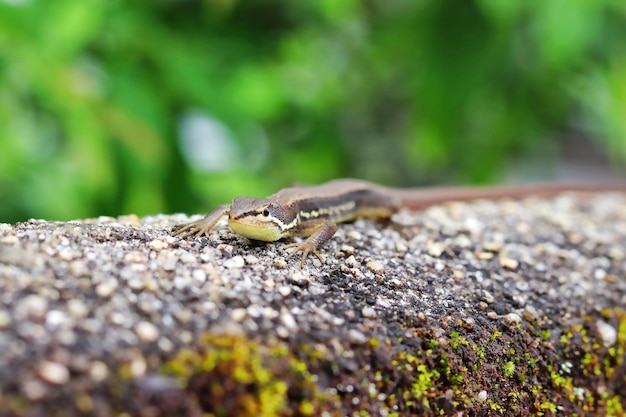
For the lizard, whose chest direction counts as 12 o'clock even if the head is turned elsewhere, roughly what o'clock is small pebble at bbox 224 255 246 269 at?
The small pebble is roughly at 11 o'clock from the lizard.

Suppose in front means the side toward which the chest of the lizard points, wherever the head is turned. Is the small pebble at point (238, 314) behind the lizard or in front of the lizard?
in front

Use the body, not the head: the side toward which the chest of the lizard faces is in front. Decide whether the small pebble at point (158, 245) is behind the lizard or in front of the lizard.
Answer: in front

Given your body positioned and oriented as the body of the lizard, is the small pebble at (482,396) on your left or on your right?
on your left

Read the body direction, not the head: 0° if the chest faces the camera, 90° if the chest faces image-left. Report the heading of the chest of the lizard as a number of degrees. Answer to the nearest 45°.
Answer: approximately 45°

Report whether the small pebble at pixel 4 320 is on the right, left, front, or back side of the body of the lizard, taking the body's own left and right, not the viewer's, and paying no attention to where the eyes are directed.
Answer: front

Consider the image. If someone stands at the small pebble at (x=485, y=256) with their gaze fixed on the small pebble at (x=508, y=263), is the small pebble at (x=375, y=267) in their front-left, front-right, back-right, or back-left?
back-right

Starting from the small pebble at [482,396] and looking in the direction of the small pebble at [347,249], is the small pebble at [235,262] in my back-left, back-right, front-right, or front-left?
front-left

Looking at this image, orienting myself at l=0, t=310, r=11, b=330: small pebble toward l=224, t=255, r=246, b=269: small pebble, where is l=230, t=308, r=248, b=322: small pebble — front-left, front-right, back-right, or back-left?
front-right
